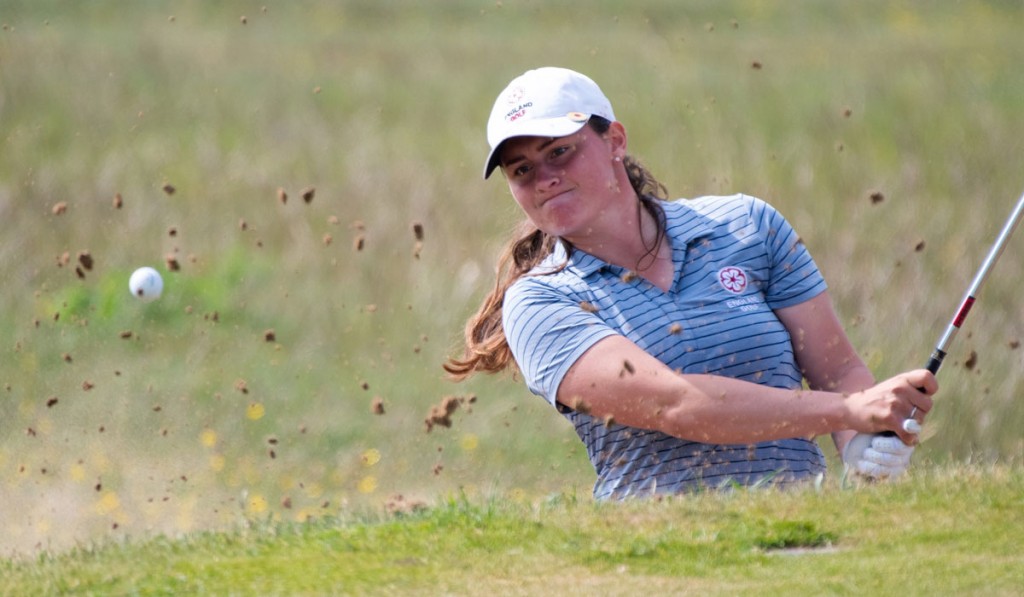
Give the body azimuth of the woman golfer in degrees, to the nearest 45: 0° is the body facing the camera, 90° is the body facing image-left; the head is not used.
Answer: approximately 0°

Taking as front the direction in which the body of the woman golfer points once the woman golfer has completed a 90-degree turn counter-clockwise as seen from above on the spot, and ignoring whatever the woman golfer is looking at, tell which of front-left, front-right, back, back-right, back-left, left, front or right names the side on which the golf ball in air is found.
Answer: back-left
